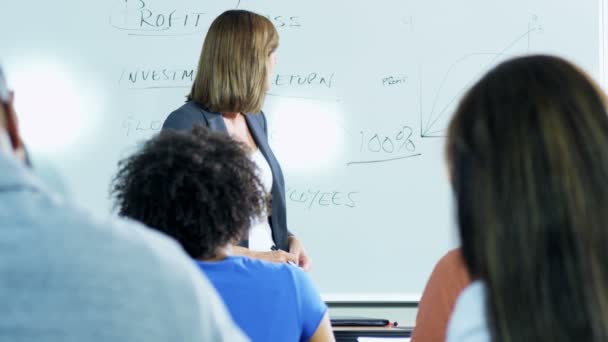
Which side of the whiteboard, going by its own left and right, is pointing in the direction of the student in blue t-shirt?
front

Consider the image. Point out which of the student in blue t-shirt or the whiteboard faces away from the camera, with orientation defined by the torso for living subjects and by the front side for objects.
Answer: the student in blue t-shirt

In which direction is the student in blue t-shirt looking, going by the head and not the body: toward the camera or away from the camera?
away from the camera

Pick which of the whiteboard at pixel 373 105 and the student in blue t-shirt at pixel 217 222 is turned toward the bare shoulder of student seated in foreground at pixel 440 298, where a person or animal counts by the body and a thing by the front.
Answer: the whiteboard

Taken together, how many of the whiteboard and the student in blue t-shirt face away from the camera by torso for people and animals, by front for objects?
1

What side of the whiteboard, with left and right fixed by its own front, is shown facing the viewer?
front

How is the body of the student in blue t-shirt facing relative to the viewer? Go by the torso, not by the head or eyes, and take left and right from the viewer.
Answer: facing away from the viewer

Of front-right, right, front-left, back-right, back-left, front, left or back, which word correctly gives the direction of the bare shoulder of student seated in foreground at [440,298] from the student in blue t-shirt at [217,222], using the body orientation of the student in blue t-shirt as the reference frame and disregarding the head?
back-right

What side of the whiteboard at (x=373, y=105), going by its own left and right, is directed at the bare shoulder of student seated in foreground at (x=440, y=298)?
front

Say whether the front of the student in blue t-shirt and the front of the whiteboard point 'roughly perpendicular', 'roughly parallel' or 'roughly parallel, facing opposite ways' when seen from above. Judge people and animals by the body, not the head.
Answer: roughly parallel, facing opposite ways
